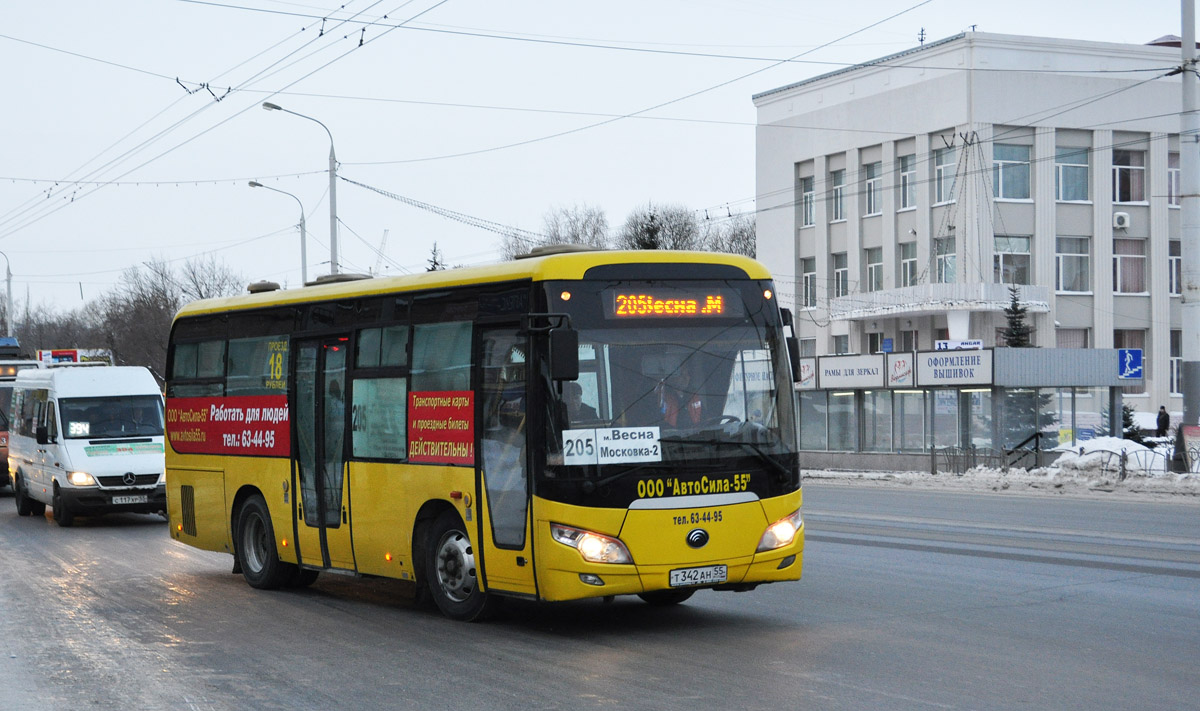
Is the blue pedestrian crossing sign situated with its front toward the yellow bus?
yes

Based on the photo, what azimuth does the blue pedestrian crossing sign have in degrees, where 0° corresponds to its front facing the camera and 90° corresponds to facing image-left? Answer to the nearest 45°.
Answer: approximately 0°

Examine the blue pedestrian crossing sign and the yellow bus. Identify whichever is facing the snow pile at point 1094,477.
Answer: the blue pedestrian crossing sign

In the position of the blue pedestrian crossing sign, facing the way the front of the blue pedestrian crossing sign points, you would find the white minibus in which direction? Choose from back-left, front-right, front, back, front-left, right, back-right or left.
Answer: front-right

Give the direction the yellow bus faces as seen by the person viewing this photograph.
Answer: facing the viewer and to the right of the viewer

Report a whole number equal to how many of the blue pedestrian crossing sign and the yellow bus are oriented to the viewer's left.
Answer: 0

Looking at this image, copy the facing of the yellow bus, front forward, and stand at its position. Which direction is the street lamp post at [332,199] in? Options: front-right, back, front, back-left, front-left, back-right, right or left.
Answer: back-left

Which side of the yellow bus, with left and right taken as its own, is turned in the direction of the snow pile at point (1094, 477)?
left

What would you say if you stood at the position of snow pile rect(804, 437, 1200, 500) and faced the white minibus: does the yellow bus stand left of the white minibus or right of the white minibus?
left

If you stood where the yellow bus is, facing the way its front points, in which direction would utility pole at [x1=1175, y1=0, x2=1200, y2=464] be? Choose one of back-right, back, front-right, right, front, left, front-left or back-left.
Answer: left

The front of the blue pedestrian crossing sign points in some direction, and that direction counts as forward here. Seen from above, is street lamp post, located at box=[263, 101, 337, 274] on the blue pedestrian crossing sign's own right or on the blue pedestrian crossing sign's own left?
on the blue pedestrian crossing sign's own right

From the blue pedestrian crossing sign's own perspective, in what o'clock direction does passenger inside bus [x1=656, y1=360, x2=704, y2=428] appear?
The passenger inside bus is roughly at 12 o'clock from the blue pedestrian crossing sign.
